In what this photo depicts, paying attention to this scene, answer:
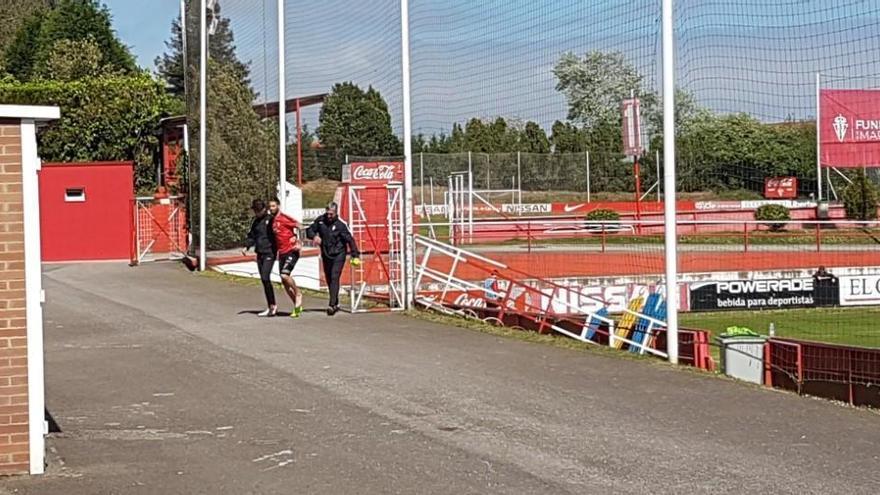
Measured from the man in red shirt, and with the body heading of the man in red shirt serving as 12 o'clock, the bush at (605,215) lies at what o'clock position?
The bush is roughly at 6 o'clock from the man in red shirt.

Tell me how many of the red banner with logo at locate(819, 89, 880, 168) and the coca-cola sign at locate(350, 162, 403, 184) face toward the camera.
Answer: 2

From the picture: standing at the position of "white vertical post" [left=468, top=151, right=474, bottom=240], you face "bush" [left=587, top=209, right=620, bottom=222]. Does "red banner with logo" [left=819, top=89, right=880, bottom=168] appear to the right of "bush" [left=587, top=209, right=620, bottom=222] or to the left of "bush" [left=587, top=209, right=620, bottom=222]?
right

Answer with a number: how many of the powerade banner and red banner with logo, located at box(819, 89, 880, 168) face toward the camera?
2

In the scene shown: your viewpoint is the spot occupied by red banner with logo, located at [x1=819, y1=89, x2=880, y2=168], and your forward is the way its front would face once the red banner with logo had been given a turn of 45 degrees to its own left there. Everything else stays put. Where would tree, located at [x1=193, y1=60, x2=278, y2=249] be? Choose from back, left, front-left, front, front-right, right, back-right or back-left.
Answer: right

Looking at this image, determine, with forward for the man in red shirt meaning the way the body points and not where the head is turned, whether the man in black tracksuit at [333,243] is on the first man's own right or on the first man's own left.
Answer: on the first man's own left

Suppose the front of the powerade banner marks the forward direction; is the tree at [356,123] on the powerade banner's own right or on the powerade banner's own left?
on the powerade banner's own right
